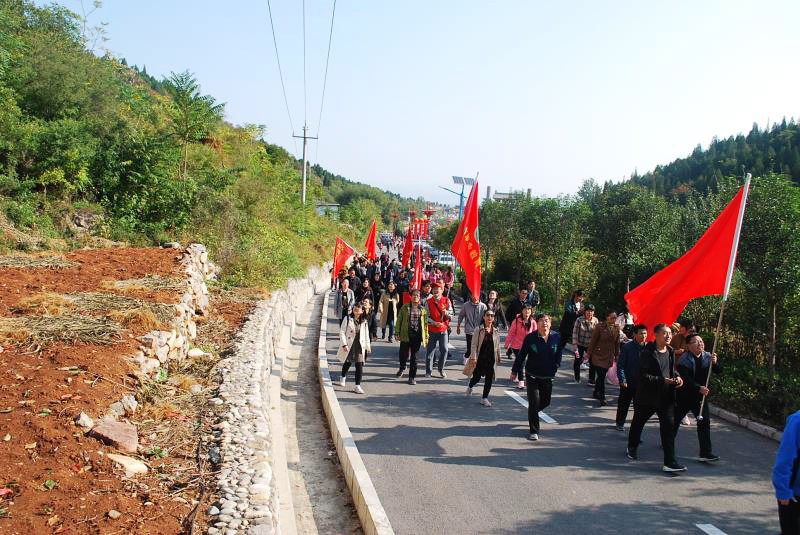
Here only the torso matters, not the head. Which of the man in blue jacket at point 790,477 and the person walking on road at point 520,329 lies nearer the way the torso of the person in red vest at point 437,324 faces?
the man in blue jacket

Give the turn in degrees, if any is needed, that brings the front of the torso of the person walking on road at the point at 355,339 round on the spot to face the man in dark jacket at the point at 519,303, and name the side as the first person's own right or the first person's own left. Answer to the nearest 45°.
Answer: approximately 135° to the first person's own left

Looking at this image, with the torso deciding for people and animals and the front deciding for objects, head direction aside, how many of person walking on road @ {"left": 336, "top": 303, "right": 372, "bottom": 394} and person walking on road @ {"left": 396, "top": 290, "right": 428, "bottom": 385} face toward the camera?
2

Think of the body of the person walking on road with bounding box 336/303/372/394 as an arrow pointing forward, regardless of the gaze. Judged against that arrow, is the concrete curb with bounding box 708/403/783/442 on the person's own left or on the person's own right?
on the person's own left

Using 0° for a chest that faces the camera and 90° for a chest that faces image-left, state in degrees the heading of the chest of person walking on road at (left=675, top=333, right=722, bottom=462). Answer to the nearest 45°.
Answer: approximately 315°

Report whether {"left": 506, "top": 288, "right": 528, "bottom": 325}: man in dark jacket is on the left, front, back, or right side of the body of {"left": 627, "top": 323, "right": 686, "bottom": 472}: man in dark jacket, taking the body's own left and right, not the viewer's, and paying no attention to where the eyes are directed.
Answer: back

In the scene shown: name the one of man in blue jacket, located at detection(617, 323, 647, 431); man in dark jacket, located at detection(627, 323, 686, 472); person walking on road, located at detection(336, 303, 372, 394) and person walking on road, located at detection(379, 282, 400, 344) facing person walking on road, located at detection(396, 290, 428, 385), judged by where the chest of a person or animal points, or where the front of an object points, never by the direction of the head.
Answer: person walking on road, located at detection(379, 282, 400, 344)

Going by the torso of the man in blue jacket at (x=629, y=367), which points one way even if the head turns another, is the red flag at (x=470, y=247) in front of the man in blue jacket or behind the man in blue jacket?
behind

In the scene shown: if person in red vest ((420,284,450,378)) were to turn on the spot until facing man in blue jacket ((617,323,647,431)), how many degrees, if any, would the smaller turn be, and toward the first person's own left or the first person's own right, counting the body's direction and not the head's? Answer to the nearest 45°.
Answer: approximately 45° to the first person's own left

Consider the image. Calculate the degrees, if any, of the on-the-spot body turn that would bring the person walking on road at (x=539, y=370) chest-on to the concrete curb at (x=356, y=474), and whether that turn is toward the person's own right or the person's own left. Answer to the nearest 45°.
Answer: approximately 45° to the person's own right

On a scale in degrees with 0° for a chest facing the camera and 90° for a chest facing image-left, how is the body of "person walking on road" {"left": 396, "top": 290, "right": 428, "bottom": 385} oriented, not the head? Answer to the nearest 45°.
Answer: approximately 0°
